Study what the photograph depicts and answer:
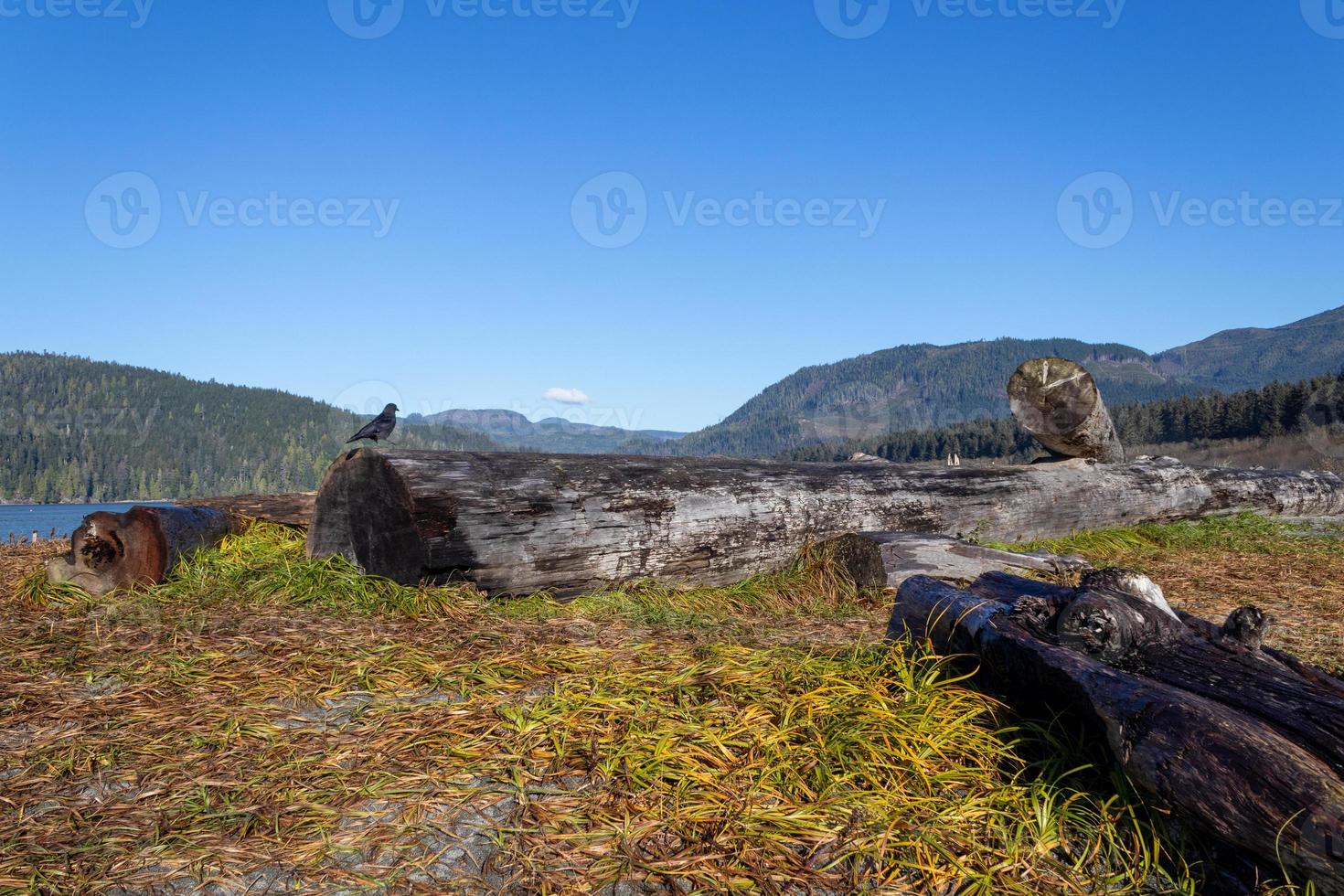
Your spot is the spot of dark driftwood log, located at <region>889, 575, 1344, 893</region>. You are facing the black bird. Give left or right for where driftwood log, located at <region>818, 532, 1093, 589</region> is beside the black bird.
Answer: right

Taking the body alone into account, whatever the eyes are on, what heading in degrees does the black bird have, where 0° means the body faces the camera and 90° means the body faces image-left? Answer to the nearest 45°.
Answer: approximately 270°

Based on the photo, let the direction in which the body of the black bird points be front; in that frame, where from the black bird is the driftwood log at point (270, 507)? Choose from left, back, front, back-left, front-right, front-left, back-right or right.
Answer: back

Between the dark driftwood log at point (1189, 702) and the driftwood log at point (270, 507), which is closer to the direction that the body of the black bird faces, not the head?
the dark driftwood log

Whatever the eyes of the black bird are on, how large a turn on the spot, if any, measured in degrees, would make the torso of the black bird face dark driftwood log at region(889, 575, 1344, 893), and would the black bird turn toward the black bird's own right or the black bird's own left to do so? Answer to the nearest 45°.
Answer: approximately 90° to the black bird's own right

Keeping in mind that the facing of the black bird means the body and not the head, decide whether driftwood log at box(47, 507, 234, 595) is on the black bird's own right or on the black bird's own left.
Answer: on the black bird's own right
